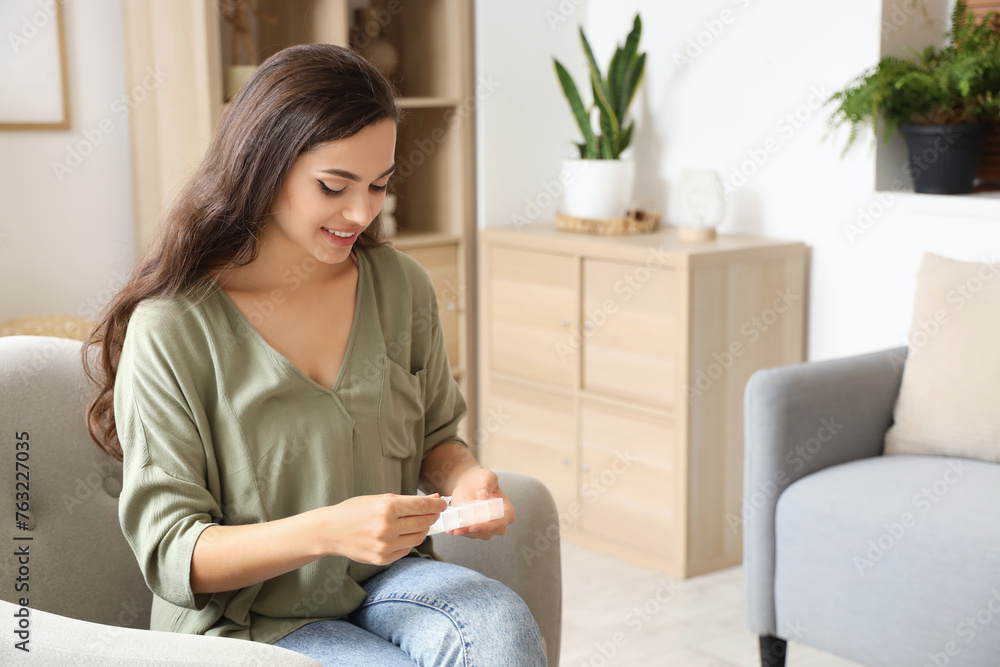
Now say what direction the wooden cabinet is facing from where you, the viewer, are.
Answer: facing the viewer and to the left of the viewer

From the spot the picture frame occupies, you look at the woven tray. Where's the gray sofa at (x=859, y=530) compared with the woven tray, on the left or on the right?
right

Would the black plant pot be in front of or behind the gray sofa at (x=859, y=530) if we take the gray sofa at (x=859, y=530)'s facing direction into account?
behind

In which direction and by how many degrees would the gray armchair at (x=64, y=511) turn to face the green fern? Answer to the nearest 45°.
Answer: approximately 90° to its left

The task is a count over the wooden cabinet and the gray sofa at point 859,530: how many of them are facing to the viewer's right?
0

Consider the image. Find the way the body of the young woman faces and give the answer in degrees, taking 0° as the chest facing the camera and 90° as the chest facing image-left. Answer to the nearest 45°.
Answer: approximately 315°

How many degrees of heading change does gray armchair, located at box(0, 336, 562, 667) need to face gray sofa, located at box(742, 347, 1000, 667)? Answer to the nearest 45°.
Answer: approximately 45° to its left

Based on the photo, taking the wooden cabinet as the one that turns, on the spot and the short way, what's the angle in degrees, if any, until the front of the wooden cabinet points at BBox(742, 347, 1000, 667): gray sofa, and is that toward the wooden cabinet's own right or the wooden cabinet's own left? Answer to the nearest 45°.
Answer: approximately 90° to the wooden cabinet's own left

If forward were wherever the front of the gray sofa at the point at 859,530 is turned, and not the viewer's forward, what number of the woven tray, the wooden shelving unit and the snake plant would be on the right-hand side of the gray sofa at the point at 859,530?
3

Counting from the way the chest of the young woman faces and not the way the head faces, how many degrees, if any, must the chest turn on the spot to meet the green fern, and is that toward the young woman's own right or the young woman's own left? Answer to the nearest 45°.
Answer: approximately 90° to the young woman's own left

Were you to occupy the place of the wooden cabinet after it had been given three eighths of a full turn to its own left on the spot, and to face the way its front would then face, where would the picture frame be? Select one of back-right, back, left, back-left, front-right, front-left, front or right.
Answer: back

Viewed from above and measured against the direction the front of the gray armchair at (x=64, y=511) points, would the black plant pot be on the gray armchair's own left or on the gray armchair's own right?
on the gray armchair's own left

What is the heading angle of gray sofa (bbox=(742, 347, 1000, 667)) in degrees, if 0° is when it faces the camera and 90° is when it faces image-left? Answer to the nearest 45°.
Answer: approximately 45°

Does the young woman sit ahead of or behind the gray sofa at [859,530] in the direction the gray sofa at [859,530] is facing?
ahead

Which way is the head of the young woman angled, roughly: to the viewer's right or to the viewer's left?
to the viewer's right

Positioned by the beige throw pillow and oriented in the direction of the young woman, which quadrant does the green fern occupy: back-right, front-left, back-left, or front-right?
back-right

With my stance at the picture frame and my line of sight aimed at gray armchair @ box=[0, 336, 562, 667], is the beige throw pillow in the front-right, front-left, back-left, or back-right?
front-left

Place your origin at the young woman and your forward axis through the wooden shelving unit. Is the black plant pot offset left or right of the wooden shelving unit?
right
